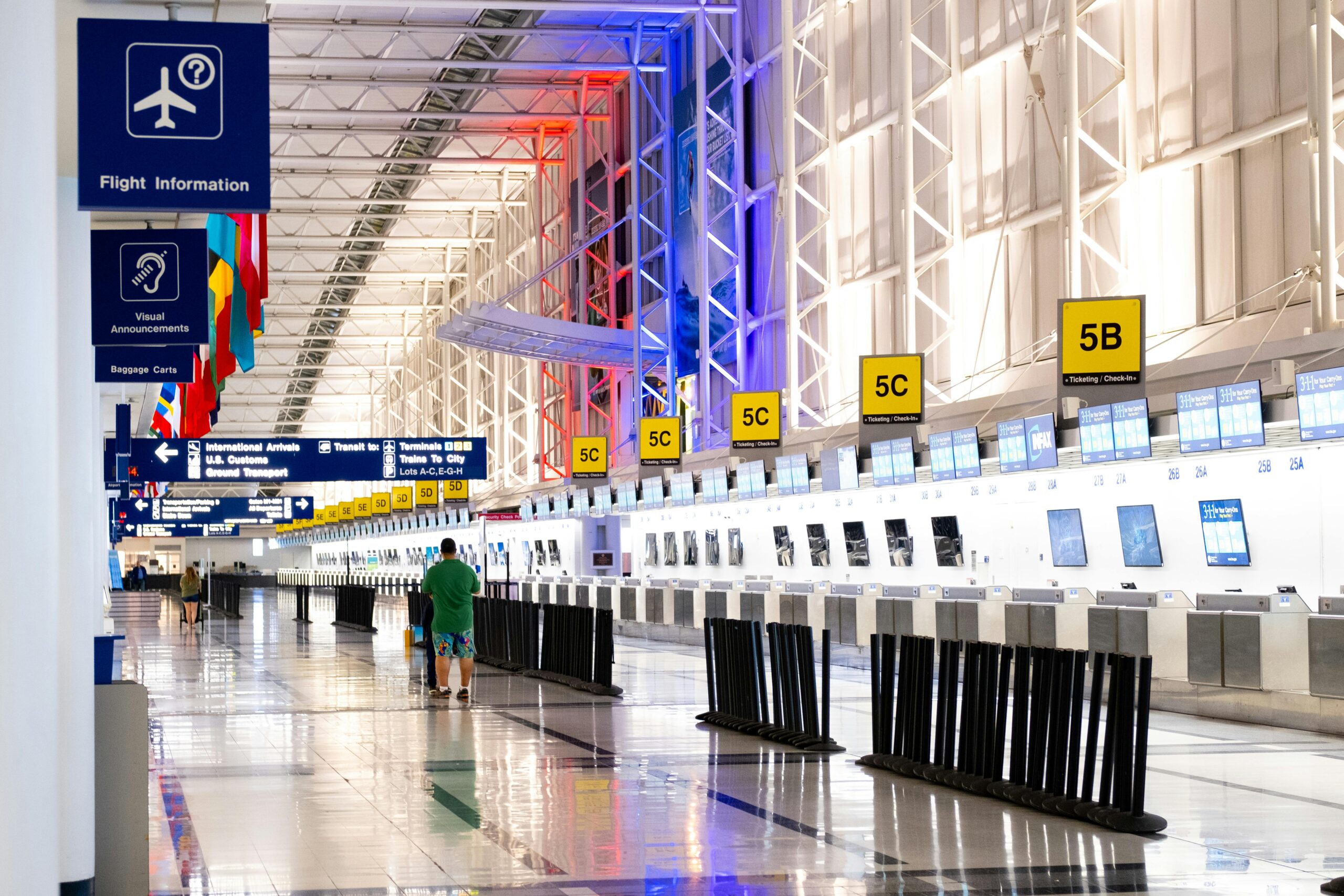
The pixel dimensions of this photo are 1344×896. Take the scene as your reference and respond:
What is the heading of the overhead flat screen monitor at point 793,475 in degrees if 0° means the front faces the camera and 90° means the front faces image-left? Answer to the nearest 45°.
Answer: approximately 45°

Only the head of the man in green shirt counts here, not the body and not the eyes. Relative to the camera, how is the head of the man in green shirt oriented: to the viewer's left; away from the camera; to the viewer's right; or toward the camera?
away from the camera

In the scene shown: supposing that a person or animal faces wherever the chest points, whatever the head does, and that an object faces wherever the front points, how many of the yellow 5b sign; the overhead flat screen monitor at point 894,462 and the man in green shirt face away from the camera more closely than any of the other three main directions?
1

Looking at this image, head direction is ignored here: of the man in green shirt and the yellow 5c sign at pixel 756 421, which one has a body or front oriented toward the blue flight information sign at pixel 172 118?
the yellow 5c sign

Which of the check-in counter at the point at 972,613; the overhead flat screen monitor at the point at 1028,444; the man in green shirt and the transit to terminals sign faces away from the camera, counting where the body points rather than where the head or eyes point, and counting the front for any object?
the man in green shirt

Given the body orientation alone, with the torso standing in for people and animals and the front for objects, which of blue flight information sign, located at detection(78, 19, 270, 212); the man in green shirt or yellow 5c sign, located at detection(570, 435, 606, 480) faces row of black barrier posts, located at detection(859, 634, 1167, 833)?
the yellow 5c sign
